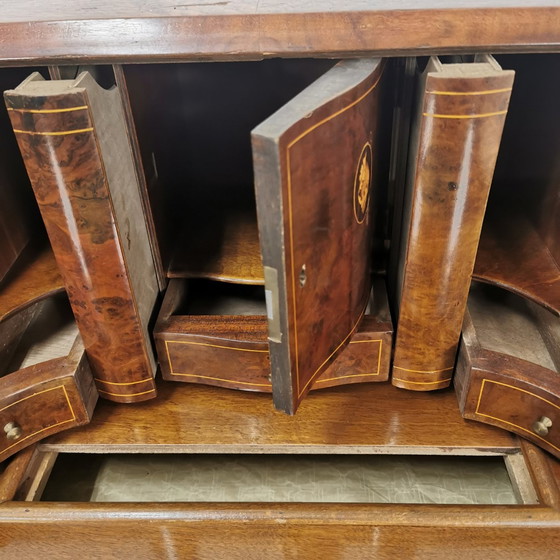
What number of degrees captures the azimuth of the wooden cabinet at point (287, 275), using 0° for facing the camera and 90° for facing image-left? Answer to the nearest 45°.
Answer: approximately 0°
